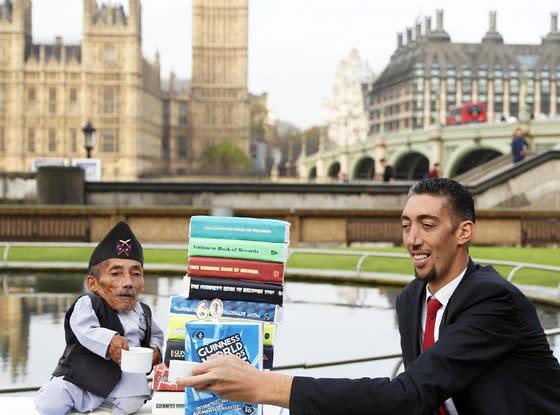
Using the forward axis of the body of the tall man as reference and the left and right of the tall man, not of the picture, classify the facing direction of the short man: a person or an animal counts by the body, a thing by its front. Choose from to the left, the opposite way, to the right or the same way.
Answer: to the left

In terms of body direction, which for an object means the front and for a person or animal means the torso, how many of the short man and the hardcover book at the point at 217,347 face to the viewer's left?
0

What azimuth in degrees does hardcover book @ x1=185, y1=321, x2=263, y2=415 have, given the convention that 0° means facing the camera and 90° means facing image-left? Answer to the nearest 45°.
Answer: approximately 0°

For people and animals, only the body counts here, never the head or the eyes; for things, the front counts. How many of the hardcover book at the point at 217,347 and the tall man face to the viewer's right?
0

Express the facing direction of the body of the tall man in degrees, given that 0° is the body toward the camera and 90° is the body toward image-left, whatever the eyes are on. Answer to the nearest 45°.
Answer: approximately 45°
